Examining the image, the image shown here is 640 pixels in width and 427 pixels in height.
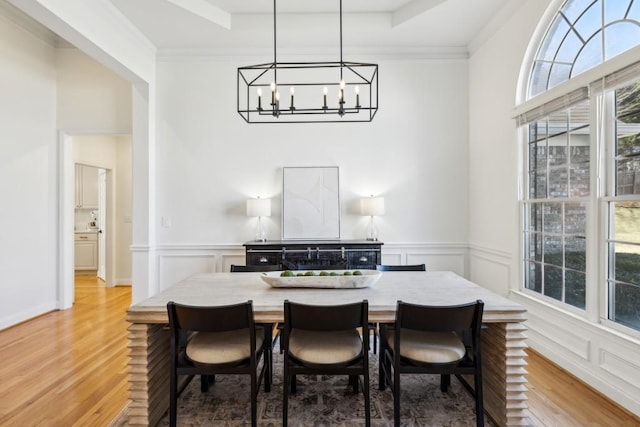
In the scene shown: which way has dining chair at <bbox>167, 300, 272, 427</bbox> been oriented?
away from the camera

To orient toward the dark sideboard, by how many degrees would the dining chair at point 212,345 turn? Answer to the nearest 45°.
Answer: approximately 45° to its right

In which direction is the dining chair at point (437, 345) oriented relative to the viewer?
away from the camera

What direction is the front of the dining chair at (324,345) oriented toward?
away from the camera

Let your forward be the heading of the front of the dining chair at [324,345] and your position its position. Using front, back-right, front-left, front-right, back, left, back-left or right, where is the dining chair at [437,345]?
right

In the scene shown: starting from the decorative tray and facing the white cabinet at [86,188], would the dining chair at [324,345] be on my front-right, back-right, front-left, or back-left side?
back-left

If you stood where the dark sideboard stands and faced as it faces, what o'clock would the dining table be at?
The dining table is roughly at 12 o'clock from the dark sideboard.

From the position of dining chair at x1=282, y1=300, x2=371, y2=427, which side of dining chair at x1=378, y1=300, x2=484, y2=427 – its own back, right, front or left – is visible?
left

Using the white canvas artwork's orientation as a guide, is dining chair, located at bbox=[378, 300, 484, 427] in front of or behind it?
in front
